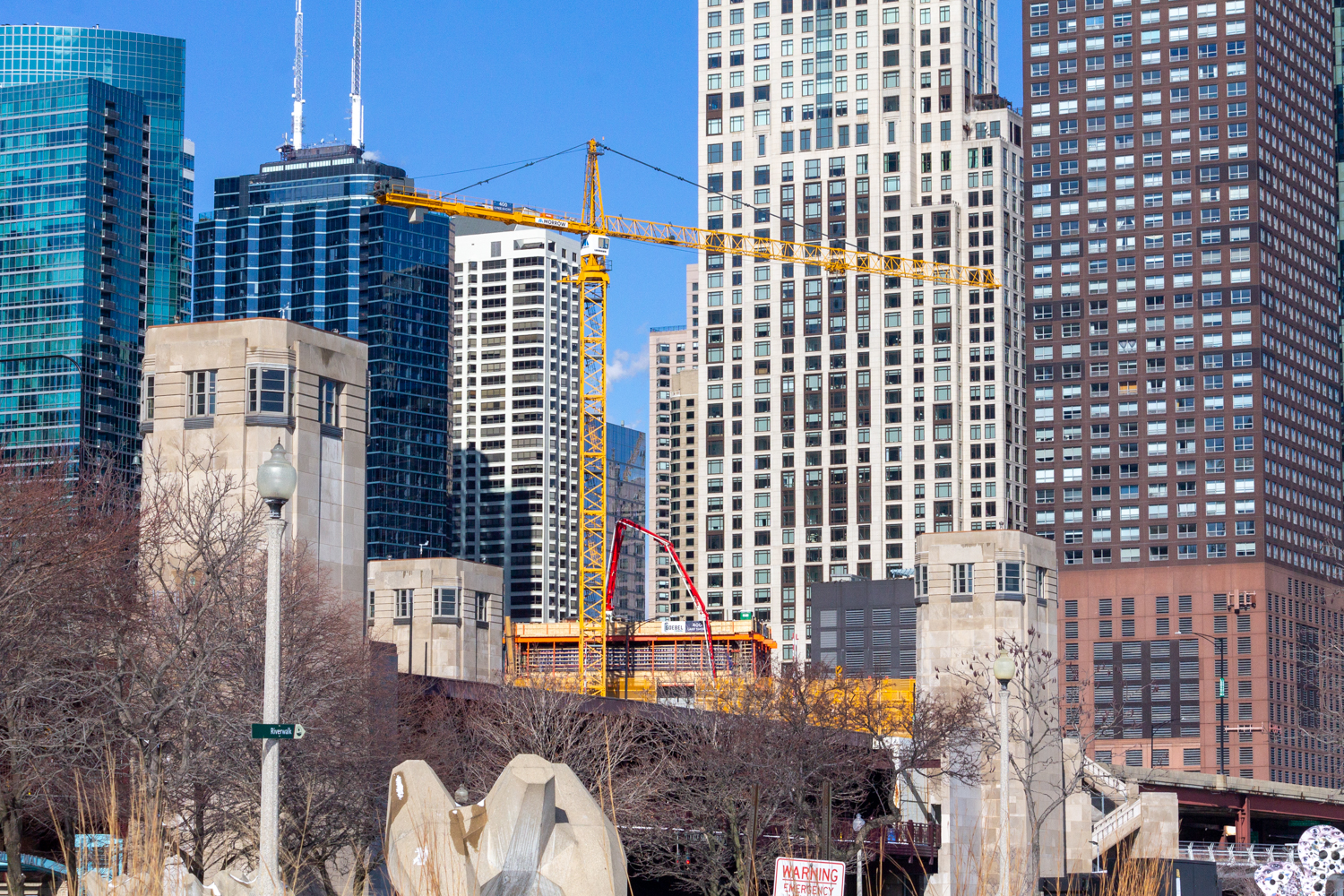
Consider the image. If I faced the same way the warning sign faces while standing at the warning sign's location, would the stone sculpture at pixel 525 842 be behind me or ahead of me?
behind

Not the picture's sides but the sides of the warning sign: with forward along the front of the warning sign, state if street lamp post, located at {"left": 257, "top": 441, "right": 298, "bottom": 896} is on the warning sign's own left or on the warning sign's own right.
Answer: on the warning sign's own right

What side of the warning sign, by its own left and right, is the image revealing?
front

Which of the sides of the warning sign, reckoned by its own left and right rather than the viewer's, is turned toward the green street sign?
right

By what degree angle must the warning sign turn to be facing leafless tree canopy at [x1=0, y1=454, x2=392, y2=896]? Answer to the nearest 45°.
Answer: approximately 135° to its right
